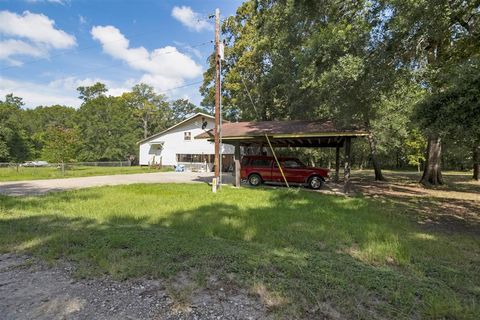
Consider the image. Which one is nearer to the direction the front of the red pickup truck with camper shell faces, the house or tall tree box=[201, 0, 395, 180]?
the tall tree

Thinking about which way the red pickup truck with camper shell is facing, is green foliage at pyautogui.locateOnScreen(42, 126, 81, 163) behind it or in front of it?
behind

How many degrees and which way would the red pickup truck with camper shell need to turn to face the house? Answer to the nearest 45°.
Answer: approximately 135° to its left

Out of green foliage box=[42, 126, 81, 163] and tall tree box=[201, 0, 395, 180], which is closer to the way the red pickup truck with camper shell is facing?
the tall tree

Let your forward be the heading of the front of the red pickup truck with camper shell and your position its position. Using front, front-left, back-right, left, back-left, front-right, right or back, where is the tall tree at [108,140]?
back-left

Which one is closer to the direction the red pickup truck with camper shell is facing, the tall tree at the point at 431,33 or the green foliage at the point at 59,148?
the tall tree

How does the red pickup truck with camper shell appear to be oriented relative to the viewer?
to the viewer's right
